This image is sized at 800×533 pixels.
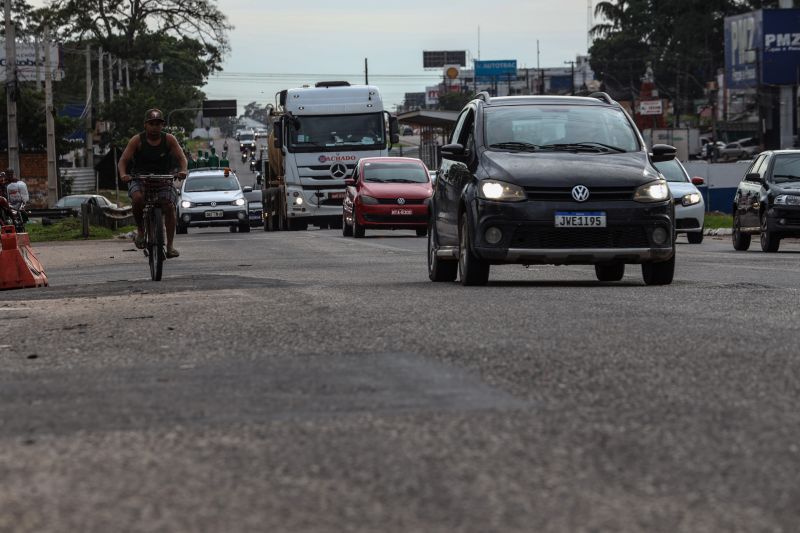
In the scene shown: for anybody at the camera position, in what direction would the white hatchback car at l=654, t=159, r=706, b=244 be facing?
facing the viewer

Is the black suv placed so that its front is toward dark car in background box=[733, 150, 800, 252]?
no

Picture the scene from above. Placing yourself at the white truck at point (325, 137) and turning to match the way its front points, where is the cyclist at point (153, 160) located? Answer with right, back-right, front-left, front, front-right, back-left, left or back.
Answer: front

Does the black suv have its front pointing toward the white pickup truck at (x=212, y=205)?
no

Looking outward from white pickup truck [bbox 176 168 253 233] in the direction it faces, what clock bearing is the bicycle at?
The bicycle is roughly at 12 o'clock from the white pickup truck.

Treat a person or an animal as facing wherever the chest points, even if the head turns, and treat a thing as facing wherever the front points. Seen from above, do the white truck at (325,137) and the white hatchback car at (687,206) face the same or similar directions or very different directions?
same or similar directions

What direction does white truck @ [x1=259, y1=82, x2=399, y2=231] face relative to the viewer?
toward the camera

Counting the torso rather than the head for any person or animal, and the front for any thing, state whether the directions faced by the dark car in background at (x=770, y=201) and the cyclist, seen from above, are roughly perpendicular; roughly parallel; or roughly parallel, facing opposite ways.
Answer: roughly parallel

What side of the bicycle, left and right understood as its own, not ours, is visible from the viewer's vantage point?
front

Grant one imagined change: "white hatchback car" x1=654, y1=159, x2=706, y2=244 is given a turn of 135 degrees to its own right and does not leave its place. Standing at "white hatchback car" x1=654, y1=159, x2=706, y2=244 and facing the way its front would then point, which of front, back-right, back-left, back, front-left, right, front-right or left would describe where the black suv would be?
back-left

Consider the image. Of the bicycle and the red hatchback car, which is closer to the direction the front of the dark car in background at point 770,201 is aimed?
the bicycle

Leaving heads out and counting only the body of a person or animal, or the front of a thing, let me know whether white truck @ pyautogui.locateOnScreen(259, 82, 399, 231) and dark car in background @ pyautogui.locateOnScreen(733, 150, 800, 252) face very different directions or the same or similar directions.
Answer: same or similar directions

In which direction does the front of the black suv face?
toward the camera

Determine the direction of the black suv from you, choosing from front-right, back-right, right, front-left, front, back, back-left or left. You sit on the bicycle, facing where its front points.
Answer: front-left

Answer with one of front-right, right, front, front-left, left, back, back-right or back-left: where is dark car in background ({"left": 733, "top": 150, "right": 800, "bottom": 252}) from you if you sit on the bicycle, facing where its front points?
back-left

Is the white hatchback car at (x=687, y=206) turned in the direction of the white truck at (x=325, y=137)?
no

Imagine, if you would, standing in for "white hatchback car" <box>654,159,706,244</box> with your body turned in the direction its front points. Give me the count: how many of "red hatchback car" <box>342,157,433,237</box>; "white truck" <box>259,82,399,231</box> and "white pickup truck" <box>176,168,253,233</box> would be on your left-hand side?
0

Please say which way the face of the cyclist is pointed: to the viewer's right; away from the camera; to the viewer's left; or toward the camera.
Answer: toward the camera

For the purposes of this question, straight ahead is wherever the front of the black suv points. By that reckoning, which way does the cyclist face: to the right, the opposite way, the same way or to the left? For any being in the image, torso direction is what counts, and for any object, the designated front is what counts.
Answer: the same way
